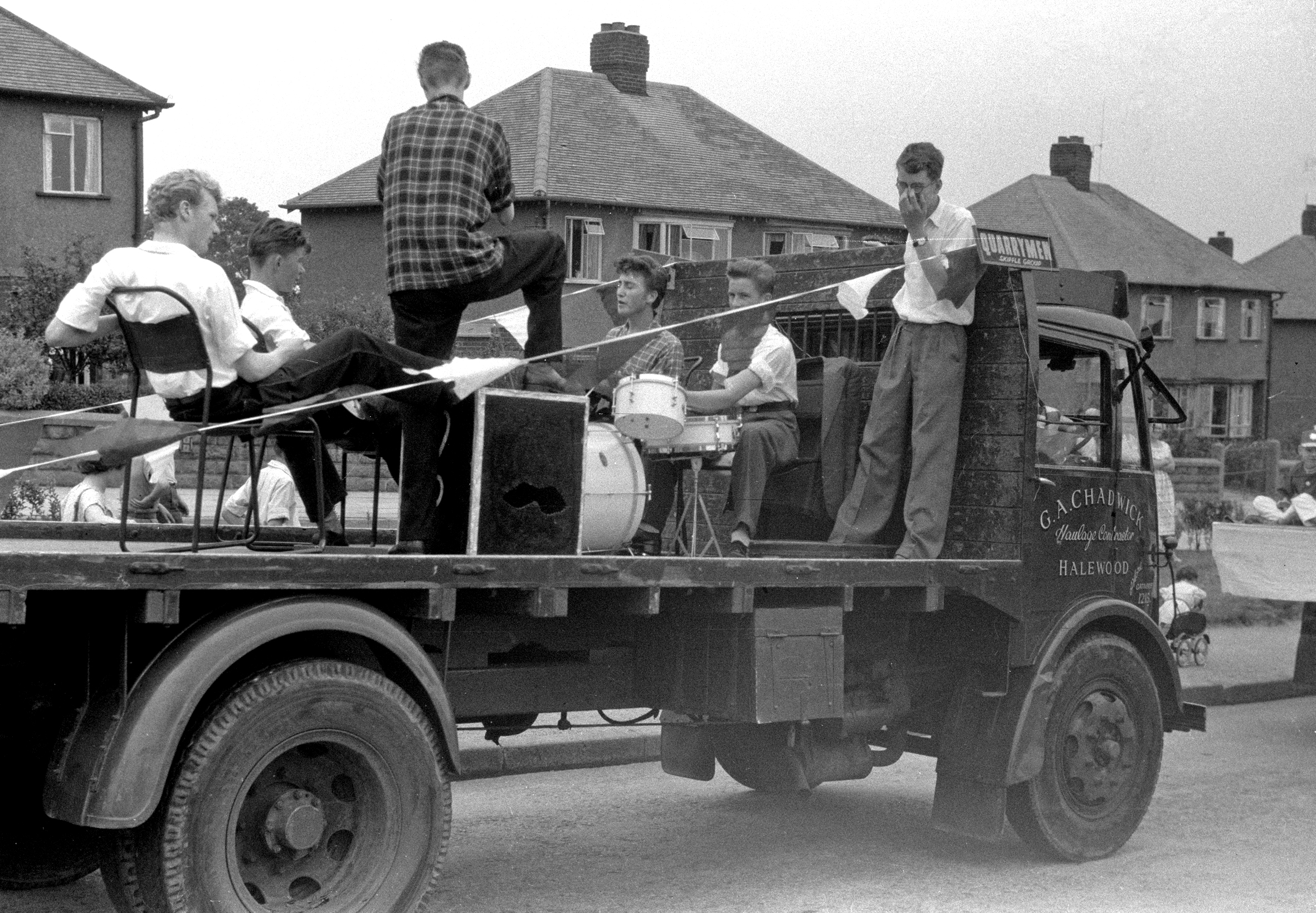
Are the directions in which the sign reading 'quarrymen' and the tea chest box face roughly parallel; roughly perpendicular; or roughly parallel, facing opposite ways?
roughly parallel

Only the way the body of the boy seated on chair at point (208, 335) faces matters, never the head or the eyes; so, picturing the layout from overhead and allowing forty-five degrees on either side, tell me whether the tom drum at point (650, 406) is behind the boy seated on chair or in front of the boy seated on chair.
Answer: in front

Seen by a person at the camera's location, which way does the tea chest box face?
facing the viewer

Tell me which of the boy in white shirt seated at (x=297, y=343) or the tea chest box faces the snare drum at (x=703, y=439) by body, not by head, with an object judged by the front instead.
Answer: the boy in white shirt seated

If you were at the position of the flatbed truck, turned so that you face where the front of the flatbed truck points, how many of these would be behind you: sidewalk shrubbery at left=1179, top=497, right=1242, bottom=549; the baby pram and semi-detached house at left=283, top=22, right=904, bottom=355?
0

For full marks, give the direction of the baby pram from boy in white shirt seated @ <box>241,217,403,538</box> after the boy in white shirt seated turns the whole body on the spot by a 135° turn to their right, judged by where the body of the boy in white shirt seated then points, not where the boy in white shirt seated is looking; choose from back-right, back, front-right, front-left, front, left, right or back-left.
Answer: back

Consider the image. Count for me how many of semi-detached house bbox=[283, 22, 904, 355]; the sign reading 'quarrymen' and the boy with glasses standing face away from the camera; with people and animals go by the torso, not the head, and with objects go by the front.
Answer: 0

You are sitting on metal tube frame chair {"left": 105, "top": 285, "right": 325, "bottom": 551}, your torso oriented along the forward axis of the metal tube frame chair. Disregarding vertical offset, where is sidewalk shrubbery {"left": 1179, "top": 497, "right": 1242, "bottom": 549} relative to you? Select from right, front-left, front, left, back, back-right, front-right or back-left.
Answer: front

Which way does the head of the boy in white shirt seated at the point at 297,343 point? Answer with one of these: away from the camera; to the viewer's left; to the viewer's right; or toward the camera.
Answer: to the viewer's right

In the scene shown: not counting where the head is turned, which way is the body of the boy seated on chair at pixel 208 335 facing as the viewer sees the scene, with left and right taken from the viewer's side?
facing away from the viewer and to the right of the viewer

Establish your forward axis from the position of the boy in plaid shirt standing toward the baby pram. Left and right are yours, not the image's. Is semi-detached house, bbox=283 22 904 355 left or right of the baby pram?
left

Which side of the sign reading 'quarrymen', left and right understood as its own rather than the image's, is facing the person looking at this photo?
front

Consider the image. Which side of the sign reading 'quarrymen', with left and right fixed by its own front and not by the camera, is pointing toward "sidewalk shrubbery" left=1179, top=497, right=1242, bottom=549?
back

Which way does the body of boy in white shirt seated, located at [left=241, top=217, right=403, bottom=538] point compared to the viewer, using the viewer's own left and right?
facing to the right of the viewer

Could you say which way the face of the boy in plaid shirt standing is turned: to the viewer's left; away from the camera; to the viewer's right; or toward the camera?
away from the camera

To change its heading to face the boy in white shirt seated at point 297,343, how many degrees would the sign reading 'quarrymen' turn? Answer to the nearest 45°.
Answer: approximately 45° to its right

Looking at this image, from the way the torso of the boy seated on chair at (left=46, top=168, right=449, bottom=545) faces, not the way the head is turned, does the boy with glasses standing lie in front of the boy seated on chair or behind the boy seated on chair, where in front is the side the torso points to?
in front

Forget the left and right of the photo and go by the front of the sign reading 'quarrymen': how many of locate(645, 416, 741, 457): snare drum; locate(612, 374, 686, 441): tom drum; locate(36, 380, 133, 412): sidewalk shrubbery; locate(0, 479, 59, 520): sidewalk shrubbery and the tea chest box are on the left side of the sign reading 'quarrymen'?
0
